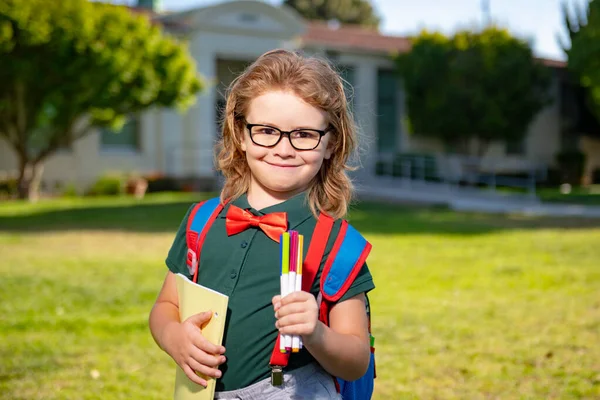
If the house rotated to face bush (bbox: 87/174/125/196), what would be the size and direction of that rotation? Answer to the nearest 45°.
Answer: approximately 45° to its right

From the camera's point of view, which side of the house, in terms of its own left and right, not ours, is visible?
front

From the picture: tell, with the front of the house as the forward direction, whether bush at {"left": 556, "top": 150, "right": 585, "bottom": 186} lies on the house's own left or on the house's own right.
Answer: on the house's own left

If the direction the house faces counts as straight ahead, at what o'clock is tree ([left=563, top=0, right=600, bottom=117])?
The tree is roughly at 10 o'clock from the house.

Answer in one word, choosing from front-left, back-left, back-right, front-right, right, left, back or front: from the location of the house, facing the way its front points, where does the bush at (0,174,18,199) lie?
front-right
